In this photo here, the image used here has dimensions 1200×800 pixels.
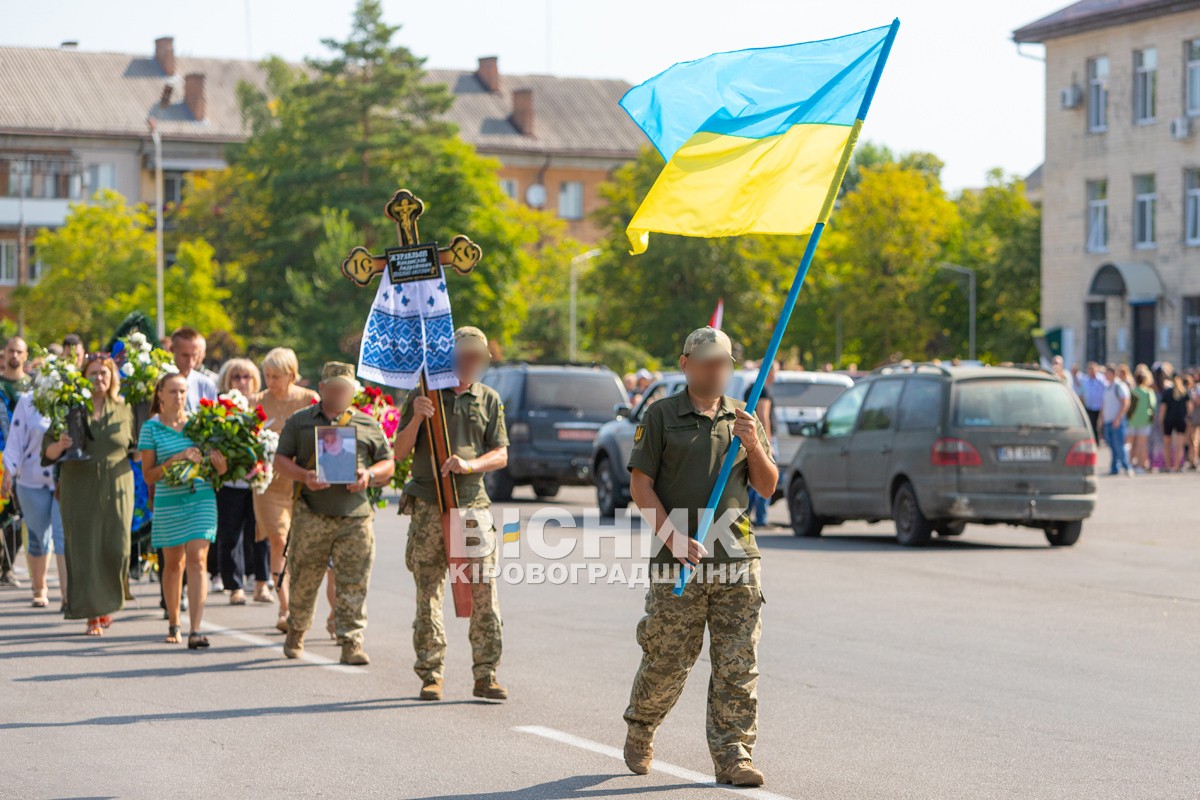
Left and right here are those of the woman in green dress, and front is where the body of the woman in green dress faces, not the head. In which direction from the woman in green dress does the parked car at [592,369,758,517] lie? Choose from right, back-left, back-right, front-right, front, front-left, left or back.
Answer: back-left

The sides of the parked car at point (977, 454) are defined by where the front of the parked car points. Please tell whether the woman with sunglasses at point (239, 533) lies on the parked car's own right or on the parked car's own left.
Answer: on the parked car's own left

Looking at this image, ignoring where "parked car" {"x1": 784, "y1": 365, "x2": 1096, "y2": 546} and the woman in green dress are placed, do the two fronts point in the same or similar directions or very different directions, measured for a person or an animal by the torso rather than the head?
very different directions

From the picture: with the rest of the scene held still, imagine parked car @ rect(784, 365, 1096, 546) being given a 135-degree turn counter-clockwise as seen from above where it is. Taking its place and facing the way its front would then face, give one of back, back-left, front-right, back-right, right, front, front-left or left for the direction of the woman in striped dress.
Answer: front-right

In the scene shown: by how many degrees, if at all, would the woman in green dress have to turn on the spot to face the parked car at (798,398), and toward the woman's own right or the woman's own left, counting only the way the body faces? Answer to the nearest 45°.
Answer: approximately 135° to the woman's own left

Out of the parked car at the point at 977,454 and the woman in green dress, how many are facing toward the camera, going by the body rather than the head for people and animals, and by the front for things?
1

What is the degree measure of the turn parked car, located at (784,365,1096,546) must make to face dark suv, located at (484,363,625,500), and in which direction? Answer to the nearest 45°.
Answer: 0° — it already faces it

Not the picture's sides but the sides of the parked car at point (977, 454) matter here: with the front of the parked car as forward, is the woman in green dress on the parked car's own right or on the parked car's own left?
on the parked car's own left

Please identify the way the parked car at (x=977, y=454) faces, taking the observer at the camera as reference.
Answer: facing away from the viewer and to the left of the viewer
